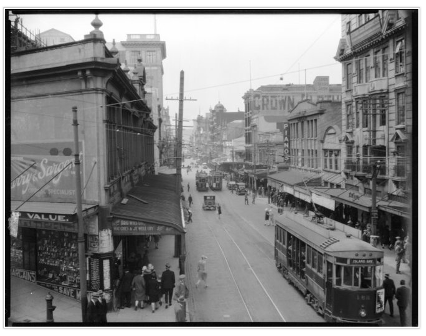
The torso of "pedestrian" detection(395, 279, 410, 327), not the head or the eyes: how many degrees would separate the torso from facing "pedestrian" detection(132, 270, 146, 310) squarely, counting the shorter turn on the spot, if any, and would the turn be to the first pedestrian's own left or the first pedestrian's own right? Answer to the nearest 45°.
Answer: approximately 90° to the first pedestrian's own left

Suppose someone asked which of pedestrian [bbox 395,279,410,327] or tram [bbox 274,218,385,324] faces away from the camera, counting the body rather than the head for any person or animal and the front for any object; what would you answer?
the pedestrian

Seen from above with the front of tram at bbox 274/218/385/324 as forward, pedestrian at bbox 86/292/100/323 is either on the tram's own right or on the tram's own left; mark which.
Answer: on the tram's own right

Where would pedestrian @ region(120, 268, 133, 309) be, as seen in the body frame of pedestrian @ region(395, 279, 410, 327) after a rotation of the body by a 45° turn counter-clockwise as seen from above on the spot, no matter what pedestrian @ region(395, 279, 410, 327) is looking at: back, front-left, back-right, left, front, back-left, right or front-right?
front-left

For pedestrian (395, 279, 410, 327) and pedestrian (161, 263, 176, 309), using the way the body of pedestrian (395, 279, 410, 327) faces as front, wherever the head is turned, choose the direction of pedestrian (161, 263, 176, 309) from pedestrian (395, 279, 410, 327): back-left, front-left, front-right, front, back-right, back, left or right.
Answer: left

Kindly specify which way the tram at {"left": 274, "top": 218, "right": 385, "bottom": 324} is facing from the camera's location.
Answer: facing the viewer and to the right of the viewer

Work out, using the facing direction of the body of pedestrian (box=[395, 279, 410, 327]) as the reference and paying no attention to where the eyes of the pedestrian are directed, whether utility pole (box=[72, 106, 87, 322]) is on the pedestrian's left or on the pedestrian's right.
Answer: on the pedestrian's left
